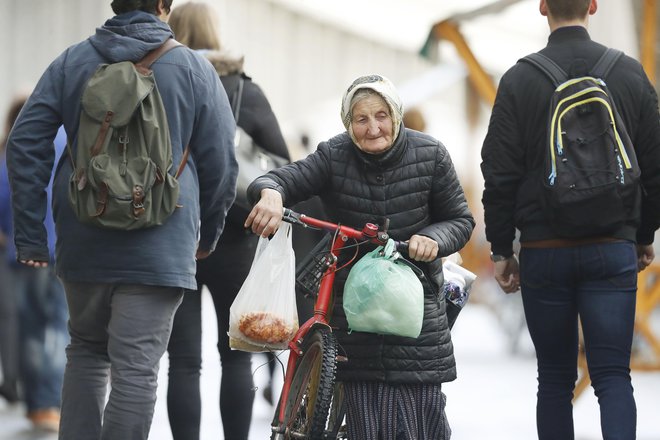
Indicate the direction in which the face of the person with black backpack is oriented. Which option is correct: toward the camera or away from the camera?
away from the camera

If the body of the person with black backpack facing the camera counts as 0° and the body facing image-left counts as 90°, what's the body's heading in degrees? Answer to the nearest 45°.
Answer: approximately 180°

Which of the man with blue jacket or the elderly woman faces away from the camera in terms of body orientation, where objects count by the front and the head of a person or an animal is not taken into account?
the man with blue jacket

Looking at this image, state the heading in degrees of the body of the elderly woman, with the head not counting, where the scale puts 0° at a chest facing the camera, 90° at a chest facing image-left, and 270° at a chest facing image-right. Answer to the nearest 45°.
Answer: approximately 0°

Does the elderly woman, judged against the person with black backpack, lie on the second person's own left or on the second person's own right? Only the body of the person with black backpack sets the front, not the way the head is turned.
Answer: on the second person's own left

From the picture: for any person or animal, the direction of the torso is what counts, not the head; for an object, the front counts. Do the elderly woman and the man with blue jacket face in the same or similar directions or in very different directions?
very different directions

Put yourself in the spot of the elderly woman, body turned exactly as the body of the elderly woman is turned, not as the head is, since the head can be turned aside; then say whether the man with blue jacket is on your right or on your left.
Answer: on your right

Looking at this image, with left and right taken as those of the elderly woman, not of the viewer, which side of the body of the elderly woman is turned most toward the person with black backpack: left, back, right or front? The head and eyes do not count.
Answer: left

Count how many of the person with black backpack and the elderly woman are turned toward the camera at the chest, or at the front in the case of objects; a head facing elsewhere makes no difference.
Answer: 1

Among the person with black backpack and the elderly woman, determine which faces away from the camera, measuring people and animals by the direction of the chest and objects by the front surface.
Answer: the person with black backpack

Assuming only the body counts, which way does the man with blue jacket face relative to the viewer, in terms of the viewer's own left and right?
facing away from the viewer

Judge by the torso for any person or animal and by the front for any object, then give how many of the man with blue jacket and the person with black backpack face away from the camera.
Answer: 2
